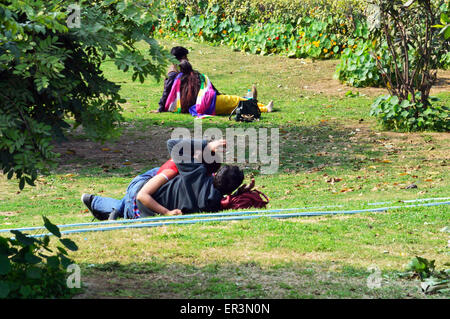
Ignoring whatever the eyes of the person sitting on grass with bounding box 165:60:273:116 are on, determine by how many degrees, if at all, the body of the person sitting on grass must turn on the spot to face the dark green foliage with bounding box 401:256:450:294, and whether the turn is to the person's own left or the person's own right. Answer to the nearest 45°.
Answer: approximately 135° to the person's own right

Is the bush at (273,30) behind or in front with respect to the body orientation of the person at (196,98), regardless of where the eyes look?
in front

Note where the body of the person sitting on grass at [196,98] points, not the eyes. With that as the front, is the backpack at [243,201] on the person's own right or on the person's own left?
on the person's own right

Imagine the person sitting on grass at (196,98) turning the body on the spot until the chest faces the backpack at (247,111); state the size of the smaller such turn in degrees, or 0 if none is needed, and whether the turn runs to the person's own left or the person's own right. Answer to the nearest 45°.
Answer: approximately 90° to the person's own right

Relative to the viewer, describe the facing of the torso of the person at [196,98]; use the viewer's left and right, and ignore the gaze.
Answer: facing away from the viewer and to the right of the viewer

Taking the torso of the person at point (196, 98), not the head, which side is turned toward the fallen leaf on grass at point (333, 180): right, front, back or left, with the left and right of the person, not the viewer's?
right

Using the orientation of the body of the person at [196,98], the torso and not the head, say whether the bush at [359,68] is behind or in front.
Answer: in front

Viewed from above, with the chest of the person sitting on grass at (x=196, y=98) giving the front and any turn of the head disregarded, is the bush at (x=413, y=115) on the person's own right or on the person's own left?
on the person's own right

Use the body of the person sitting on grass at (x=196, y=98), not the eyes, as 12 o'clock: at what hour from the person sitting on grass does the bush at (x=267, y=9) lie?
The bush is roughly at 11 o'clock from the person sitting on grass.
